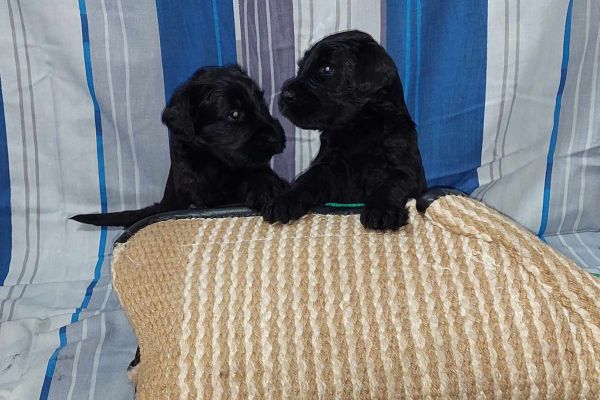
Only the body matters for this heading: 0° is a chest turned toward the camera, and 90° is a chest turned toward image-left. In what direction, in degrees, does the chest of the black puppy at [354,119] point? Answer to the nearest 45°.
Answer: approximately 45°
